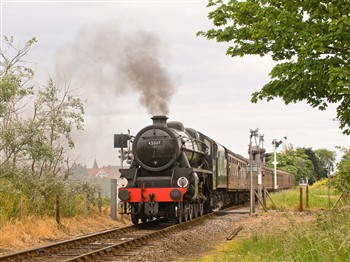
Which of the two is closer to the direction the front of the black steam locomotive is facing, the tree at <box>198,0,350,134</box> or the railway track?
the railway track

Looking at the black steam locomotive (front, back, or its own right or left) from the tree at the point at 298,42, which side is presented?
left

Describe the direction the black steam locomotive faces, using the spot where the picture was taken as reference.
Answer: facing the viewer and to the left of the viewer
